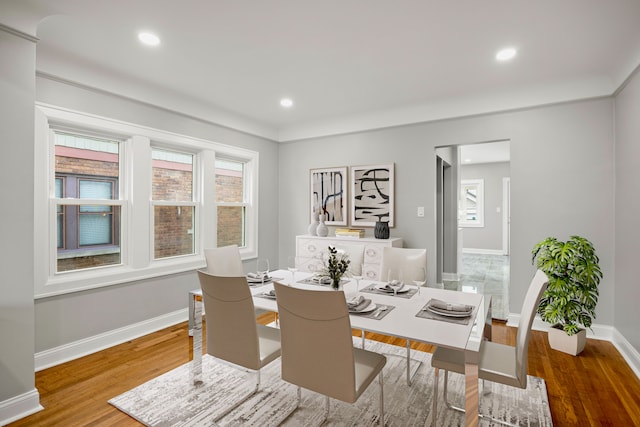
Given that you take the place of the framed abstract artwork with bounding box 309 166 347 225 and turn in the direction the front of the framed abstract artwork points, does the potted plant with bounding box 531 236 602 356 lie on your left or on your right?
on your left

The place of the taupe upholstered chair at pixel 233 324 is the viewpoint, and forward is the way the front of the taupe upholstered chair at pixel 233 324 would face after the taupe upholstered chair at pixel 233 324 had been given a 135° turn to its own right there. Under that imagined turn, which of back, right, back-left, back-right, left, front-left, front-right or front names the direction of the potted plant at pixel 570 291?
left

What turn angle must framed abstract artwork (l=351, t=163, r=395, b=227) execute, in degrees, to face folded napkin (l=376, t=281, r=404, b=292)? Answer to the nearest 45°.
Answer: approximately 45° to its left

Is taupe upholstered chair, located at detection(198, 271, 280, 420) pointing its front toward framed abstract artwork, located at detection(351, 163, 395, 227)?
yes

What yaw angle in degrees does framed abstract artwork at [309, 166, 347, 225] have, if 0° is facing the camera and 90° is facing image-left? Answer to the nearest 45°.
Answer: approximately 45°

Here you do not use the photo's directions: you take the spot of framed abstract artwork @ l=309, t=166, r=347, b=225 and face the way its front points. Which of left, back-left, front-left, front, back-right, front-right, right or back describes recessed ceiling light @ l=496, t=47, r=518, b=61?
left

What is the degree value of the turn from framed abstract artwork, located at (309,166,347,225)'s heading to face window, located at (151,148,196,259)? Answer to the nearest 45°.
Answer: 0° — it already faces it

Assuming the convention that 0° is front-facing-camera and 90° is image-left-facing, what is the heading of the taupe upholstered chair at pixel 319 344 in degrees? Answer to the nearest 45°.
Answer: approximately 225°

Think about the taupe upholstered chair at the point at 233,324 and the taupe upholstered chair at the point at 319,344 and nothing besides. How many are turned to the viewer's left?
0

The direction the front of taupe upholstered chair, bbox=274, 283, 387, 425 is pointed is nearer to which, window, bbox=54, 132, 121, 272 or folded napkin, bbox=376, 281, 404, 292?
the folded napkin

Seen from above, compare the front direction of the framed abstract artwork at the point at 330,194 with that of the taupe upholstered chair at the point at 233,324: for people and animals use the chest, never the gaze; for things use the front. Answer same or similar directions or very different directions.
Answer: very different directions

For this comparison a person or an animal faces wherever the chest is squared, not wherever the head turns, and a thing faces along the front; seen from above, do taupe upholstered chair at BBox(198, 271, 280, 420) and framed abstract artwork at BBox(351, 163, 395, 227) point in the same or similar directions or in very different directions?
very different directions
